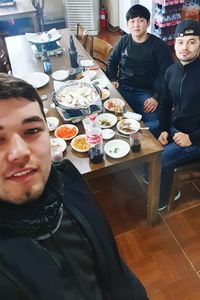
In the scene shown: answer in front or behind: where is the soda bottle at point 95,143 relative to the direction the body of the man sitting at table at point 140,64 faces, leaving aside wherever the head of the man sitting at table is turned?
in front

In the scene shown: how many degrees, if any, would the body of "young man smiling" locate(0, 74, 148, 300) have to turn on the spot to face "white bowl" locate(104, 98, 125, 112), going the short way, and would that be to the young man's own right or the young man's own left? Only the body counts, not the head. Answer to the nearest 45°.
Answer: approximately 135° to the young man's own left

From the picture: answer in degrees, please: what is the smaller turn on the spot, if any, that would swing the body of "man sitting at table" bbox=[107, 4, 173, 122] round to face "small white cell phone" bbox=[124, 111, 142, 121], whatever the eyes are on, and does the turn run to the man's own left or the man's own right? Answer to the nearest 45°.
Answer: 0° — they already face it

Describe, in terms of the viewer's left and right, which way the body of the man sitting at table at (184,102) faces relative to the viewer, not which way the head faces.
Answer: facing the viewer and to the left of the viewer

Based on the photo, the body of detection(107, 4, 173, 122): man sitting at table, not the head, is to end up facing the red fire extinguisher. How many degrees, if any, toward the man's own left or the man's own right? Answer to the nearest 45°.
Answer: approximately 180°

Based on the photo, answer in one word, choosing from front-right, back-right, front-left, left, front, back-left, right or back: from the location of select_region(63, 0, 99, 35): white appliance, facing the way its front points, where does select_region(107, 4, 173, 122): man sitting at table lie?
front

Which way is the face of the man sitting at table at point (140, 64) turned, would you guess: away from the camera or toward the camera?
toward the camera

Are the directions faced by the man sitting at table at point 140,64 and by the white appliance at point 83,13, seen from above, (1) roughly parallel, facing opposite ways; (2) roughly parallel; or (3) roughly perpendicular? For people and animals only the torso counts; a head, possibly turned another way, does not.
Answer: roughly parallel

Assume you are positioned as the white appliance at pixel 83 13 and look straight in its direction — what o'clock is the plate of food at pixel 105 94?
The plate of food is roughly at 12 o'clock from the white appliance.

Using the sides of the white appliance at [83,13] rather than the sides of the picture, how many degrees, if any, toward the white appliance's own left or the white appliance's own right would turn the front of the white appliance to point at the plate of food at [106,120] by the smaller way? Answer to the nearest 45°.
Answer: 0° — it already faces it

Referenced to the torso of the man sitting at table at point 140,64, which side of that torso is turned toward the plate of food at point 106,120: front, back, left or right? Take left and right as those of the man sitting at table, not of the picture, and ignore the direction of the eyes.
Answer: front

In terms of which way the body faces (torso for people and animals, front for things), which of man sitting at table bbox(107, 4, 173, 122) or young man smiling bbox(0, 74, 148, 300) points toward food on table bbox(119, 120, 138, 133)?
the man sitting at table

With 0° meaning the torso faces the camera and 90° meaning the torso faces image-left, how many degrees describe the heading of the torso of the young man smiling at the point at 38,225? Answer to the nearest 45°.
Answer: approximately 0°

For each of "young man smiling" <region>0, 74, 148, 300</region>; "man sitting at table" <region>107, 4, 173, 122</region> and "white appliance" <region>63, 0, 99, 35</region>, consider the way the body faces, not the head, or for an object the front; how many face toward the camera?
3

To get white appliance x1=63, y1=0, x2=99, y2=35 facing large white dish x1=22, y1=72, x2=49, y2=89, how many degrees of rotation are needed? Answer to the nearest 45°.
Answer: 0° — it already faces it

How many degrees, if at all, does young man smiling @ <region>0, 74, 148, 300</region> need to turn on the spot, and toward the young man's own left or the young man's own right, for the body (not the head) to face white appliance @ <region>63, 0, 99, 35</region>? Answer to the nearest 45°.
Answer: approximately 180°

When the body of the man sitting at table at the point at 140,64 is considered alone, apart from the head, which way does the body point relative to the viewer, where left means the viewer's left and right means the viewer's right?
facing the viewer

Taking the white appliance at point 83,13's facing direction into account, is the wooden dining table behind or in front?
in front
